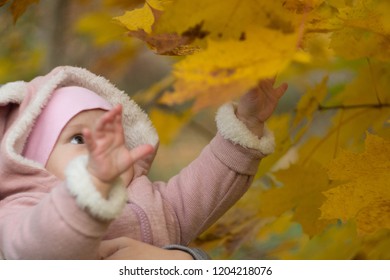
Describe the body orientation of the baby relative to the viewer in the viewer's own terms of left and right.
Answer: facing the viewer and to the right of the viewer
